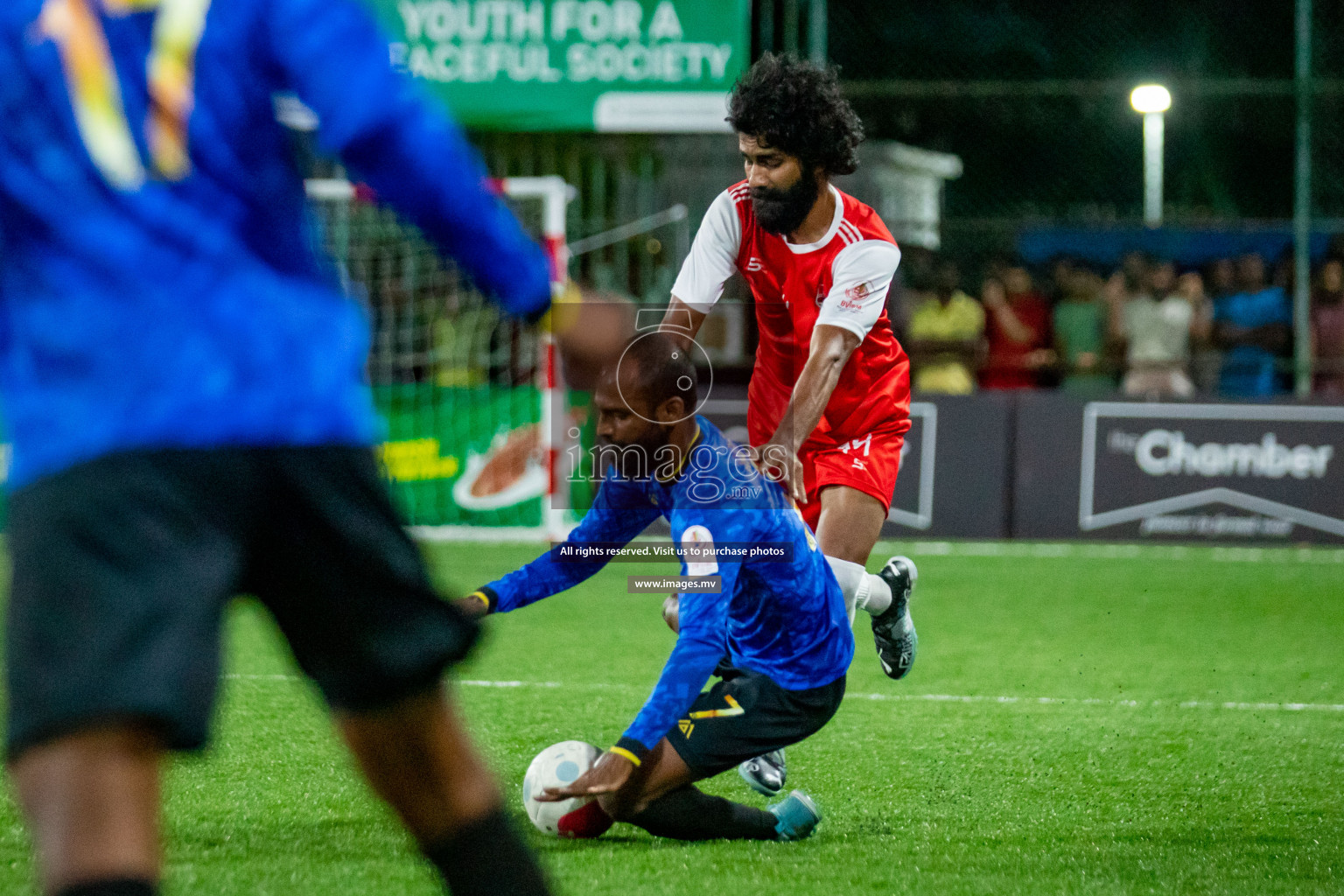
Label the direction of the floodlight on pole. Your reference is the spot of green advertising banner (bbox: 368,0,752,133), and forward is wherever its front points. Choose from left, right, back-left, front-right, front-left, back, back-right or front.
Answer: back-left

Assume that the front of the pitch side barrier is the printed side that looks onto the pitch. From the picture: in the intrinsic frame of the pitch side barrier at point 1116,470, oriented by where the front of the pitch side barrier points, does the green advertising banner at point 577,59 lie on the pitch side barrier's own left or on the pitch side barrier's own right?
on the pitch side barrier's own right

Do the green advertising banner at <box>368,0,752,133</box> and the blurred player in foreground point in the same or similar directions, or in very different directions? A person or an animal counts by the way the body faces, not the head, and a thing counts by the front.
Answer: very different directions

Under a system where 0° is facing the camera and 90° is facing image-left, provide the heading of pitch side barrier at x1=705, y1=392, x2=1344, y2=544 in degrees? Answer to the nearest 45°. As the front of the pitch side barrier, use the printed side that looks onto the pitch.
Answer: approximately 0°

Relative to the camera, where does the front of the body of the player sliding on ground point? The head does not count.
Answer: to the viewer's left

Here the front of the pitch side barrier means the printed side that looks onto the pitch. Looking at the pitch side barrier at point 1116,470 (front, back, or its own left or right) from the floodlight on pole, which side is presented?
back

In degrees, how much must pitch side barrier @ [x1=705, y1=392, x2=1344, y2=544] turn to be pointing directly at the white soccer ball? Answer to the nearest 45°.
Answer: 0° — it already faces it

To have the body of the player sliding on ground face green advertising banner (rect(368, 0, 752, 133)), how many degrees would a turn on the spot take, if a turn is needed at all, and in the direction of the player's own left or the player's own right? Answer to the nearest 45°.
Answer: approximately 90° to the player's own right

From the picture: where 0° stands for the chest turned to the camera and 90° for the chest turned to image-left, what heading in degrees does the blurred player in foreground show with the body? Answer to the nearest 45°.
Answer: approximately 180°

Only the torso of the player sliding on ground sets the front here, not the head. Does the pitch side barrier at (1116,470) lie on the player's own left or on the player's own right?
on the player's own right

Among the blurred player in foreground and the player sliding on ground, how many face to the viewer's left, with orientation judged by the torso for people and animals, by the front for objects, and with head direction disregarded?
1
